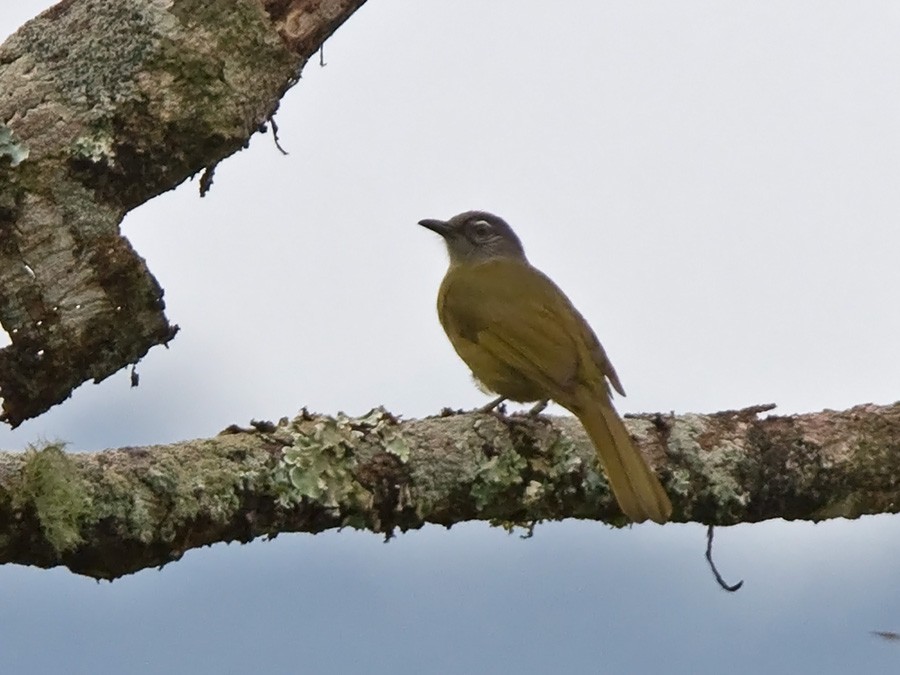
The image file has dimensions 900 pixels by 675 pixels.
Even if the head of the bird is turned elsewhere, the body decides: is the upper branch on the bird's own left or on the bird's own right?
on the bird's own left

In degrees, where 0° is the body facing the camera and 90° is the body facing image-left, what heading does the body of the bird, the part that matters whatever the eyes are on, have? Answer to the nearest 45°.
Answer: approximately 135°
